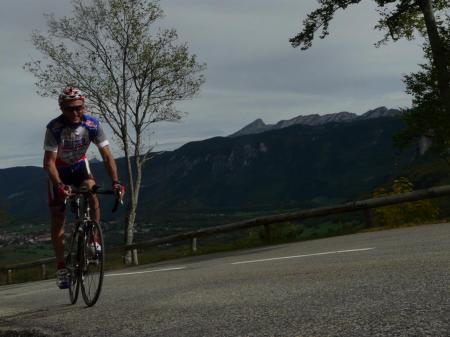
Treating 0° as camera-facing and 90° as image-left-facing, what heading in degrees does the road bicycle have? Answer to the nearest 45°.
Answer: approximately 0°
